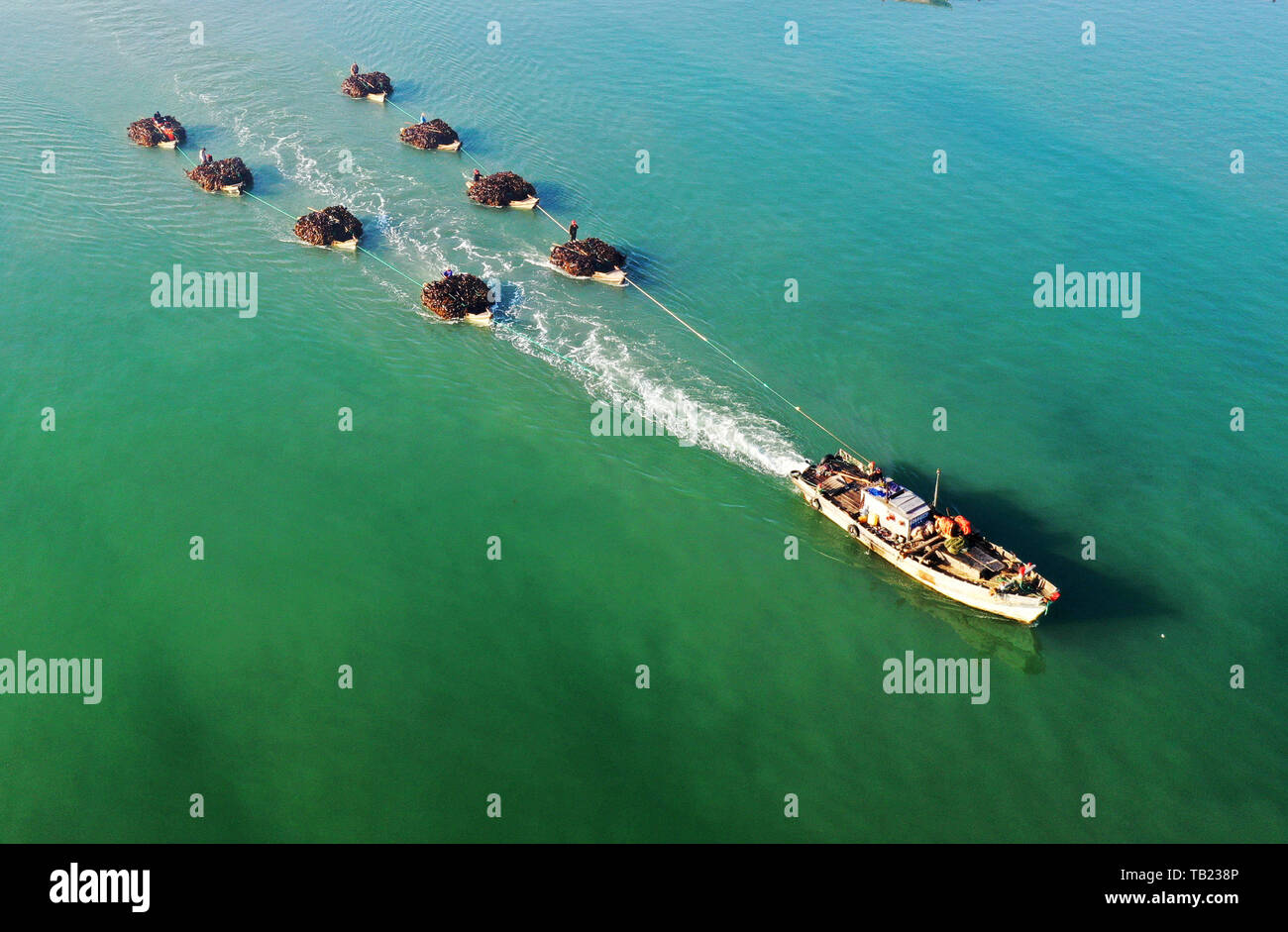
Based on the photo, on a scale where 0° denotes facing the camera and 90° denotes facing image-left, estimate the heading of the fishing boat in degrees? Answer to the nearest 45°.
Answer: approximately 315°
